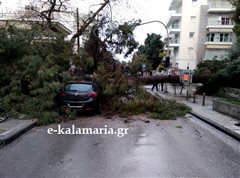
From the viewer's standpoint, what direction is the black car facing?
away from the camera
